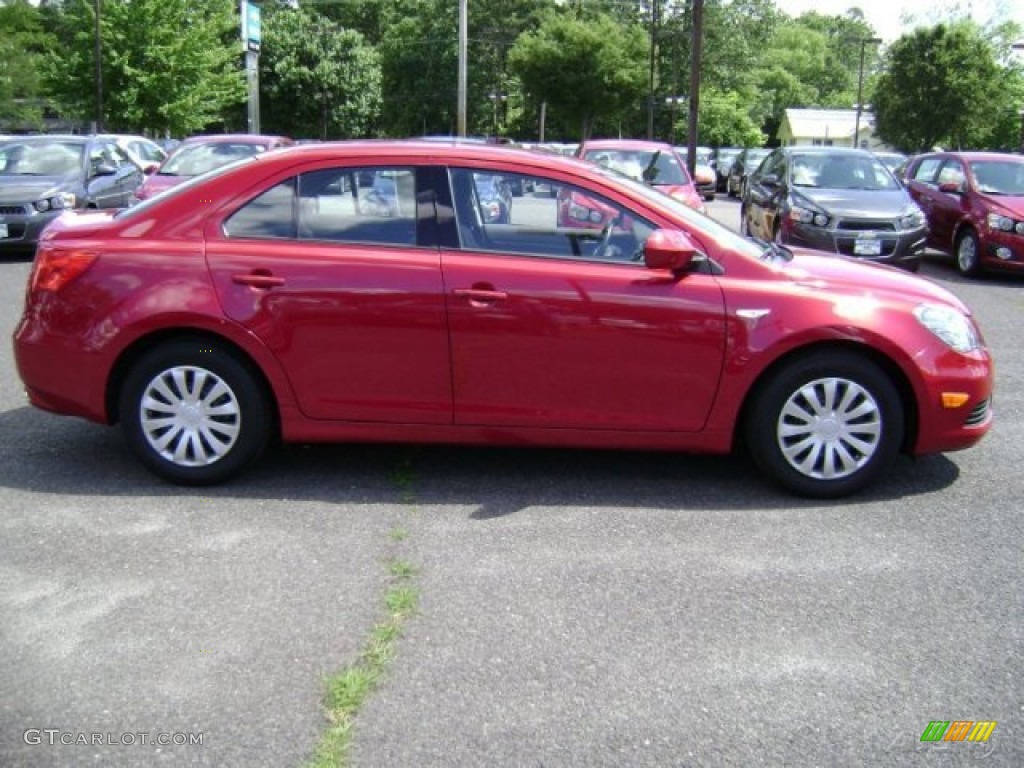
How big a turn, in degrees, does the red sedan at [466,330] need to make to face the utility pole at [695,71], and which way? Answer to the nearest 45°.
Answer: approximately 90° to its left

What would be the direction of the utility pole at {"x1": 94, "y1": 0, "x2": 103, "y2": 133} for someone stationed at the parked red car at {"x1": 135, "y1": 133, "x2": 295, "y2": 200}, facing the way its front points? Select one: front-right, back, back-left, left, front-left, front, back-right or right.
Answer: back-right

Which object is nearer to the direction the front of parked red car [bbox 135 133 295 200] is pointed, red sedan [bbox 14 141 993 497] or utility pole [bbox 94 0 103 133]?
the red sedan

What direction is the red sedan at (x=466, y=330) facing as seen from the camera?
to the viewer's right

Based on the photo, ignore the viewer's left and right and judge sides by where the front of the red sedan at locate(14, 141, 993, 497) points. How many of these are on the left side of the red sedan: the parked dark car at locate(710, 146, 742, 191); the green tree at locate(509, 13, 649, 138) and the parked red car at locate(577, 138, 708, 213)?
3

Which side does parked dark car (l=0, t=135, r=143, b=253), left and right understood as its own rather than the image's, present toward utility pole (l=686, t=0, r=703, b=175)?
back

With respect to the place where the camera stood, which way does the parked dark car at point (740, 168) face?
facing the viewer and to the right of the viewer

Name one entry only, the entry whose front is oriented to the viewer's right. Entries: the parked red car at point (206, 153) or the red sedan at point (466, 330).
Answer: the red sedan

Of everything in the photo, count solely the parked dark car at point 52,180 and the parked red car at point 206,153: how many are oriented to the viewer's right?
0

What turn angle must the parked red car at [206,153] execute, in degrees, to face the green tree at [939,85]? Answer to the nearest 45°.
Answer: approximately 180°

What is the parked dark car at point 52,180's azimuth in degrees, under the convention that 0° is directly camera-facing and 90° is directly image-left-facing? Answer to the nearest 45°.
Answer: approximately 45°
